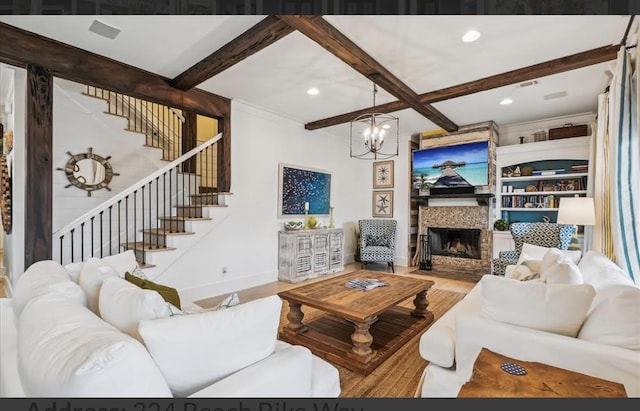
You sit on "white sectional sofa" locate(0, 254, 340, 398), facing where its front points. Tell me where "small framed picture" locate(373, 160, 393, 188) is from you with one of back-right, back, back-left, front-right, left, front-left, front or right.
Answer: front

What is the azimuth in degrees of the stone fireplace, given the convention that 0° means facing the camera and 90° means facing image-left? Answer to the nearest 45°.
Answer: approximately 45°

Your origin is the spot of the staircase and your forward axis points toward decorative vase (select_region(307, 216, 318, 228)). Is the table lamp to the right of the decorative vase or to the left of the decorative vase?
right

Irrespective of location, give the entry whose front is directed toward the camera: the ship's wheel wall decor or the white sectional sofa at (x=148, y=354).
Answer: the ship's wheel wall decor

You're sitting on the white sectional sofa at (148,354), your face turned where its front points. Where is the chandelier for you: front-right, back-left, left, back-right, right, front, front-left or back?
front

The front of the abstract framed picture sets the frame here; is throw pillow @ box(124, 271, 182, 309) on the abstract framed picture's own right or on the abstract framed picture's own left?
on the abstract framed picture's own right

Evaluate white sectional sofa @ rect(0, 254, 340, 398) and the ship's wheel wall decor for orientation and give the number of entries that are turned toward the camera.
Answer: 1

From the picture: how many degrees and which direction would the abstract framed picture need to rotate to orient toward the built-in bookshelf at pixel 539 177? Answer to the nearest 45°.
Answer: approximately 45° to its left

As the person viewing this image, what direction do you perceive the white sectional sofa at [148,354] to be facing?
facing away from the viewer and to the right of the viewer

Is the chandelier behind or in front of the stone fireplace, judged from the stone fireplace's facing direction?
in front

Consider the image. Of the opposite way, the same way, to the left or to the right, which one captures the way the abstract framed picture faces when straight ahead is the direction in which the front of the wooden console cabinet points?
the same way

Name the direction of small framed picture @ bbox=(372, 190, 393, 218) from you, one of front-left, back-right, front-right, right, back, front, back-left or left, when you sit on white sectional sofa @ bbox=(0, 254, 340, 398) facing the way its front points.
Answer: front
